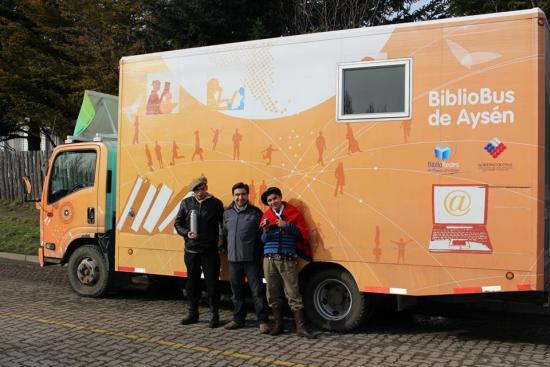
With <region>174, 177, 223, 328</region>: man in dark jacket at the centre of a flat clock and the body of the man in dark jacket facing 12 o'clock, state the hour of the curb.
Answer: The curb is roughly at 5 o'clock from the man in dark jacket.

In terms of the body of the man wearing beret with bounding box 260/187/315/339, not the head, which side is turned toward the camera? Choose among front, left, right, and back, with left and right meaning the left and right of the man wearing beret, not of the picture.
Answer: front

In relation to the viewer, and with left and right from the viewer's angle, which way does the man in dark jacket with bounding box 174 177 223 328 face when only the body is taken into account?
facing the viewer

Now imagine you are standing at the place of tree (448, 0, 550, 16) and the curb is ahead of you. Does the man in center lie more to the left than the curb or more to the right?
left

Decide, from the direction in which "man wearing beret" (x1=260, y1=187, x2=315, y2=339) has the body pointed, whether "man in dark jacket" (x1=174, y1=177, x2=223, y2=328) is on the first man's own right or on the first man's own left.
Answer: on the first man's own right
